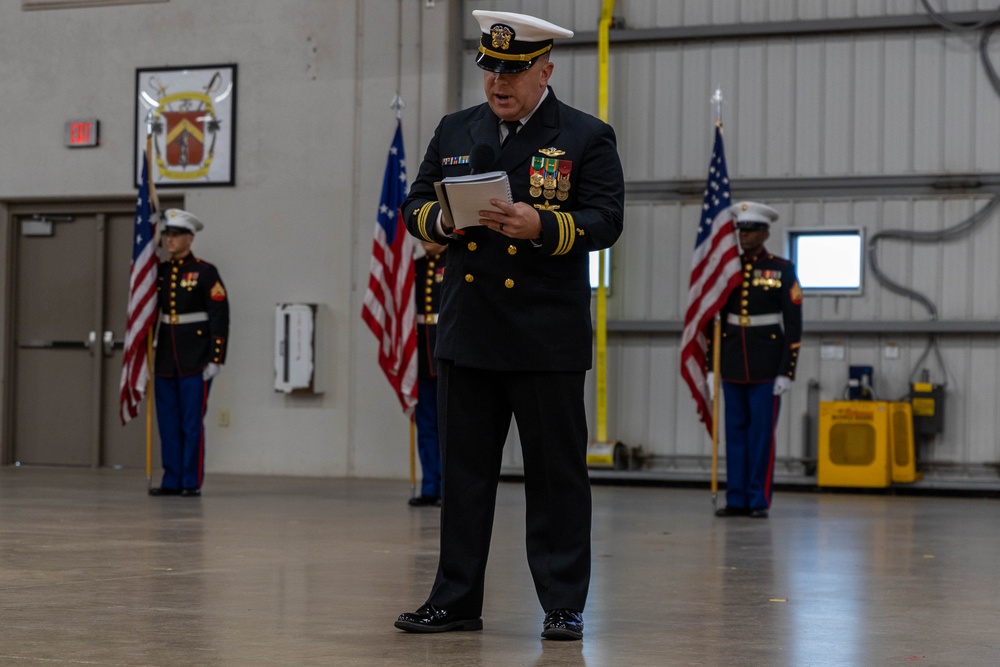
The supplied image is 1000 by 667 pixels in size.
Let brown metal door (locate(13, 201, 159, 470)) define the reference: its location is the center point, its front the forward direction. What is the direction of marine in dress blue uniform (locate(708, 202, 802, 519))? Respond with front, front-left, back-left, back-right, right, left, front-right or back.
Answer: front-left

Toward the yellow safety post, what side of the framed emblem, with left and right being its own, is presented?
left

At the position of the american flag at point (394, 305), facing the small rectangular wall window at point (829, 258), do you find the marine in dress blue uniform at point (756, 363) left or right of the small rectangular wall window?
right

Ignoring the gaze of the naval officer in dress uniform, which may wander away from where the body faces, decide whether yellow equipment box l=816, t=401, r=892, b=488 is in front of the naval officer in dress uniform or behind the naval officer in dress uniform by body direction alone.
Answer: behind

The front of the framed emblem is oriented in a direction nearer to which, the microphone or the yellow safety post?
the microphone

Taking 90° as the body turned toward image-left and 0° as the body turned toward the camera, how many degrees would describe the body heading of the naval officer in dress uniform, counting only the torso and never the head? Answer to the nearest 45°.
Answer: approximately 45°

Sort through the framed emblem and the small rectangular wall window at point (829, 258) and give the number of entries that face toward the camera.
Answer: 2

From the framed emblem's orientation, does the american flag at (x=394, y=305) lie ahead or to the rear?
ahead

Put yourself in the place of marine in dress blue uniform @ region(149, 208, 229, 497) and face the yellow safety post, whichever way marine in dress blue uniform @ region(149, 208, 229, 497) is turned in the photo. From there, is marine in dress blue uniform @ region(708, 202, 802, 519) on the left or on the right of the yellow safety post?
right
